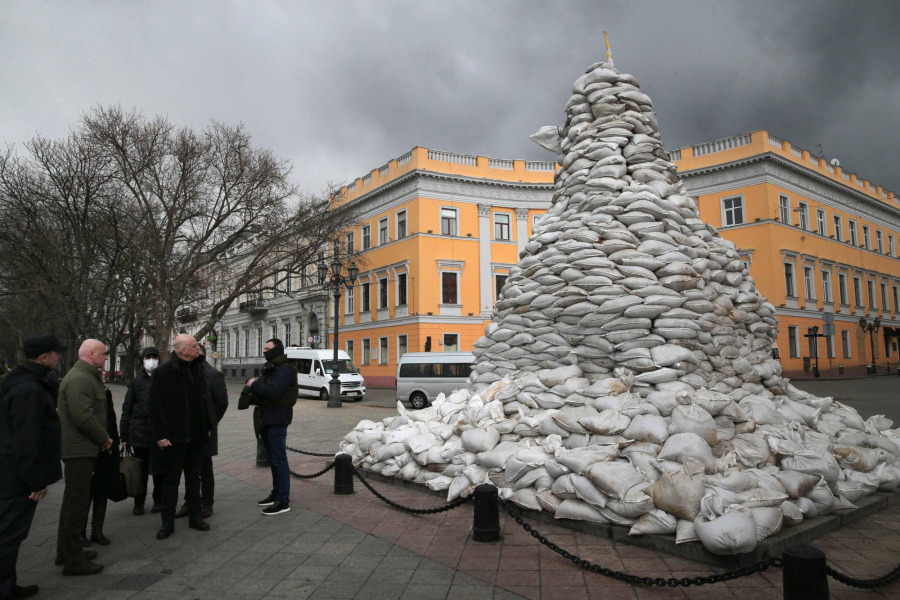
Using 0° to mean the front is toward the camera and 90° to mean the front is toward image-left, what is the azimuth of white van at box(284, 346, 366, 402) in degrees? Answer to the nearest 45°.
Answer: approximately 315°

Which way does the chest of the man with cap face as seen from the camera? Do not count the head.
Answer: to the viewer's right

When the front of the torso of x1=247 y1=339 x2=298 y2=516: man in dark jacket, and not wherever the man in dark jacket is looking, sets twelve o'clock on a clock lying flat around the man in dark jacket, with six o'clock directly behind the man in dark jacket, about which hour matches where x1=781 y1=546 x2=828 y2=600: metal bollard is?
The metal bollard is roughly at 8 o'clock from the man in dark jacket.

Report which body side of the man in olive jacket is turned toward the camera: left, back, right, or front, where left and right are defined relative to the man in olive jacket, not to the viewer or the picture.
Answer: right

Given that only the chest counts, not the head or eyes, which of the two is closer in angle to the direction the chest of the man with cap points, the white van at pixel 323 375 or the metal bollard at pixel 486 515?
the metal bollard

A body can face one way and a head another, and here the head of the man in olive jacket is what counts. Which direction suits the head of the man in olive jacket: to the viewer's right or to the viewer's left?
to the viewer's right

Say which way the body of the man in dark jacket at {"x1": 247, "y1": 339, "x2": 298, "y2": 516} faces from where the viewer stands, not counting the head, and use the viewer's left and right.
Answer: facing to the left of the viewer

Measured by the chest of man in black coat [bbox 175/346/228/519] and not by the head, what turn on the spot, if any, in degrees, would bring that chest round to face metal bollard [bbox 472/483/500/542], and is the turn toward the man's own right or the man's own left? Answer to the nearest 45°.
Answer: approximately 90° to the man's own left

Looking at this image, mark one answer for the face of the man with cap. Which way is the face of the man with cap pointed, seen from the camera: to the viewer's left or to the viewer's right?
to the viewer's right

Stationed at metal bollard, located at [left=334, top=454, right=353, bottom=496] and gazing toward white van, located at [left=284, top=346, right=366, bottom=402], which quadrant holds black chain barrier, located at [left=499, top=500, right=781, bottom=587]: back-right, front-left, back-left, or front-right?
back-right

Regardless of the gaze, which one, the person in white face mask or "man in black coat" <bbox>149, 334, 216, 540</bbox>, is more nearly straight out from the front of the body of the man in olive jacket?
the man in black coat

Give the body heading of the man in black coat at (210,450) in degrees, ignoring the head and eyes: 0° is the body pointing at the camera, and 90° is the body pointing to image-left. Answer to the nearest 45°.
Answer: approximately 45°
